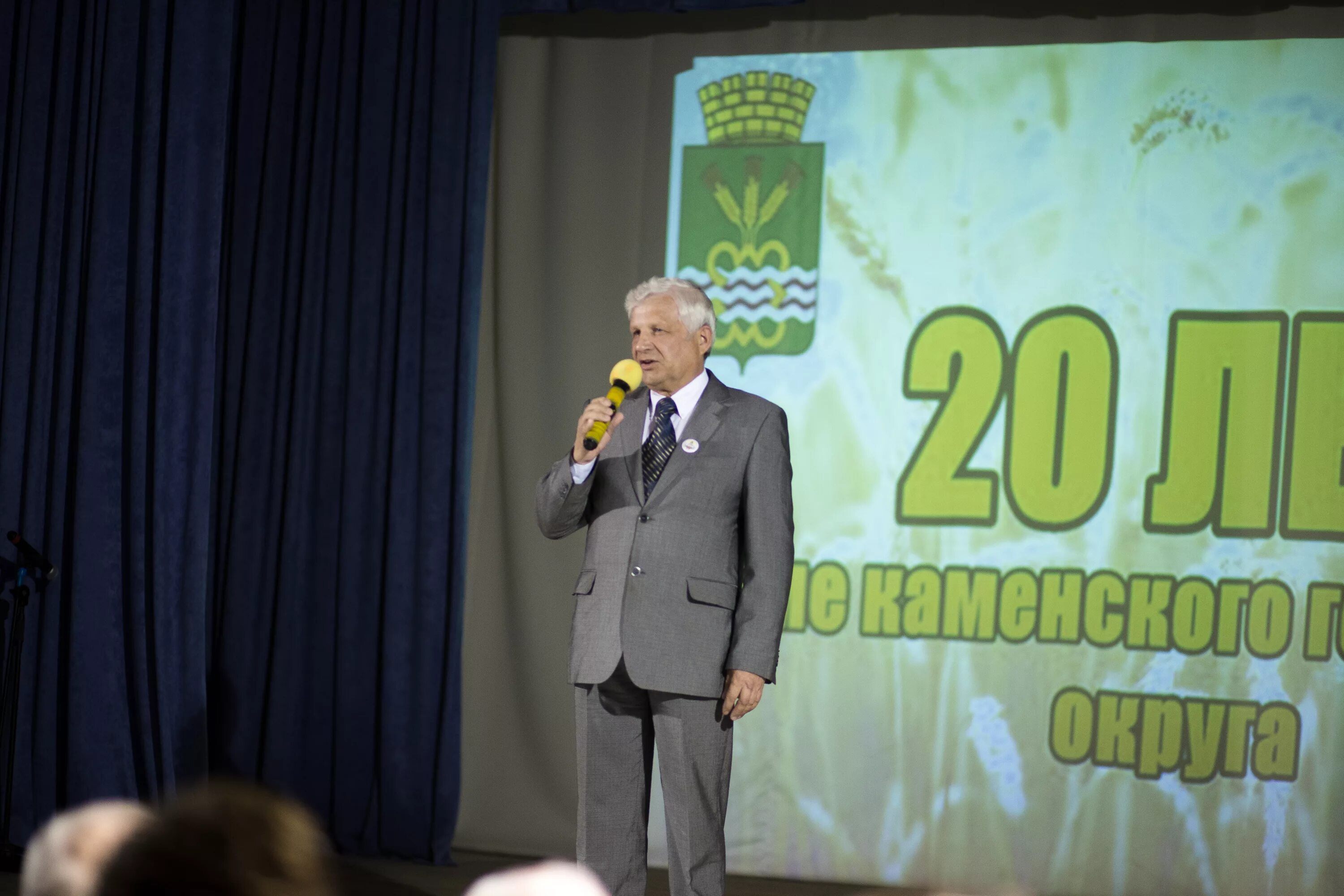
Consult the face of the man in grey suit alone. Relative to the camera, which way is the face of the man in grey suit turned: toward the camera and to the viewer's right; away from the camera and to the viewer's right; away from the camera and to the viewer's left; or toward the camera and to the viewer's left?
toward the camera and to the viewer's left

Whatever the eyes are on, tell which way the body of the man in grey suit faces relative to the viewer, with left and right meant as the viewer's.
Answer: facing the viewer and to the left of the viewer

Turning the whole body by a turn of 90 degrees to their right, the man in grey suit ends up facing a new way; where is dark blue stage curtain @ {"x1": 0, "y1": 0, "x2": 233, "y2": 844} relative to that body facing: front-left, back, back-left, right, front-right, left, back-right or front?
front

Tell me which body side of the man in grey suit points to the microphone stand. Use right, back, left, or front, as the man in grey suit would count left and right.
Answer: right

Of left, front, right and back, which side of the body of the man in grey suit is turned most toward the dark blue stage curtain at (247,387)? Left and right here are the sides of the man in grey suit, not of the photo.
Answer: right
